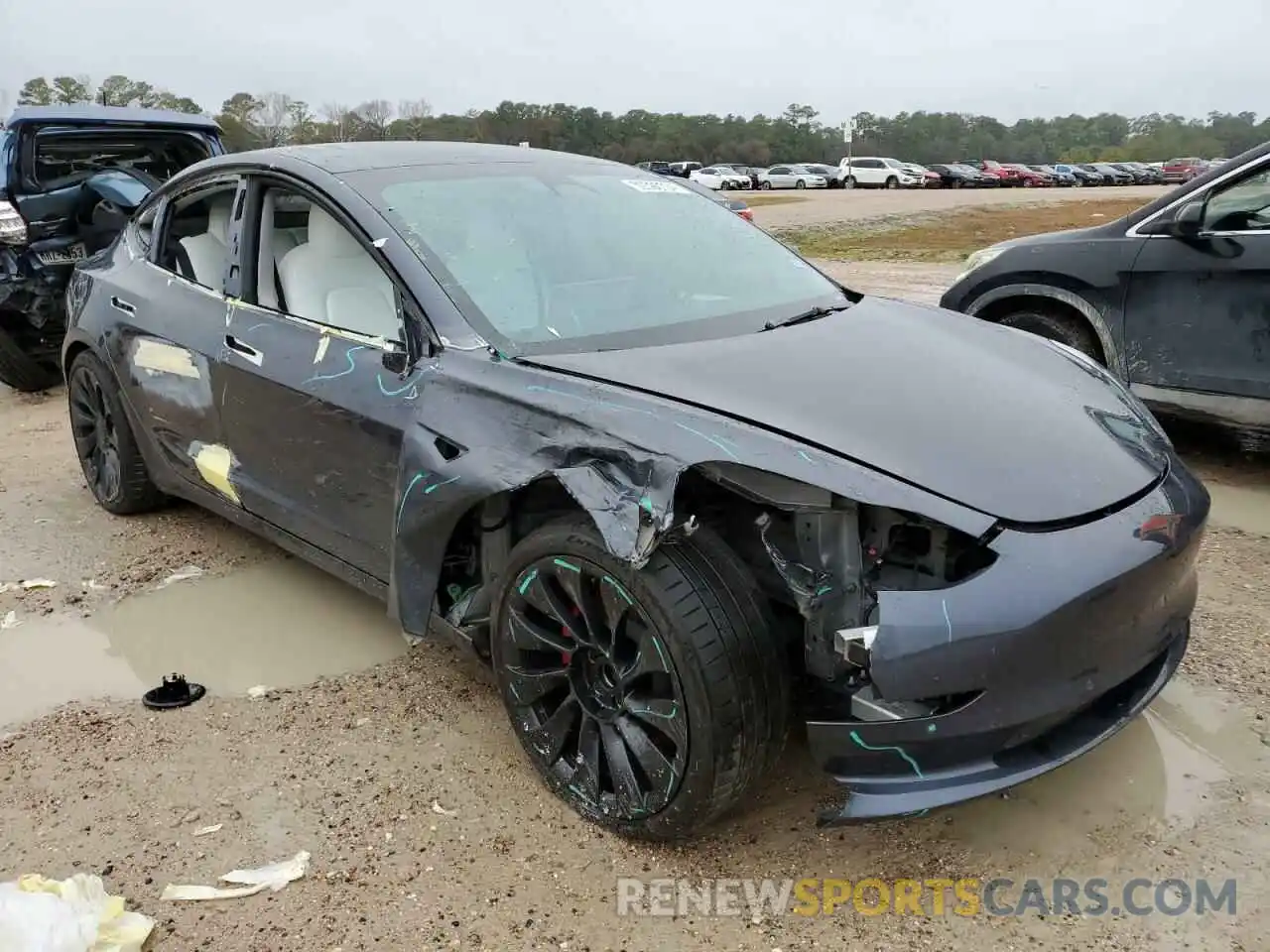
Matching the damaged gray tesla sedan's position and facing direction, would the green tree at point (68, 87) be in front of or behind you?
behind

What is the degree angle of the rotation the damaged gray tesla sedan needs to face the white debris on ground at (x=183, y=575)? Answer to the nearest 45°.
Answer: approximately 180°

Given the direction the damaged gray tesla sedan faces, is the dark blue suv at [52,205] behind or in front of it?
behind

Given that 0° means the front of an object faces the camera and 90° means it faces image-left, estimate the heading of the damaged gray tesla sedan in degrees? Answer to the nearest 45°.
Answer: approximately 315°
